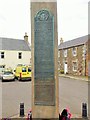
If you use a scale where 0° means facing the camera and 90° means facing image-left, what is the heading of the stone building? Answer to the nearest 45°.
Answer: approximately 45°

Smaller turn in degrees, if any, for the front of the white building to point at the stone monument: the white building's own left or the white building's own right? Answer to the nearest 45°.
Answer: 0° — it already faces it

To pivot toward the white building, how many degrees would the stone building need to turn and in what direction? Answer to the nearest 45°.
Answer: approximately 45° to its right

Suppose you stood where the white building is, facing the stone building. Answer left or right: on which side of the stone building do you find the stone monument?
right

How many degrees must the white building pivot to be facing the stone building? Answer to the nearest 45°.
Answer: approximately 45° to its left

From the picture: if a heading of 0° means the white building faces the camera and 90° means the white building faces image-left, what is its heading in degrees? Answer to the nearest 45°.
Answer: approximately 0°

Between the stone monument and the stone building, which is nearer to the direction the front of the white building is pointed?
the stone monument
